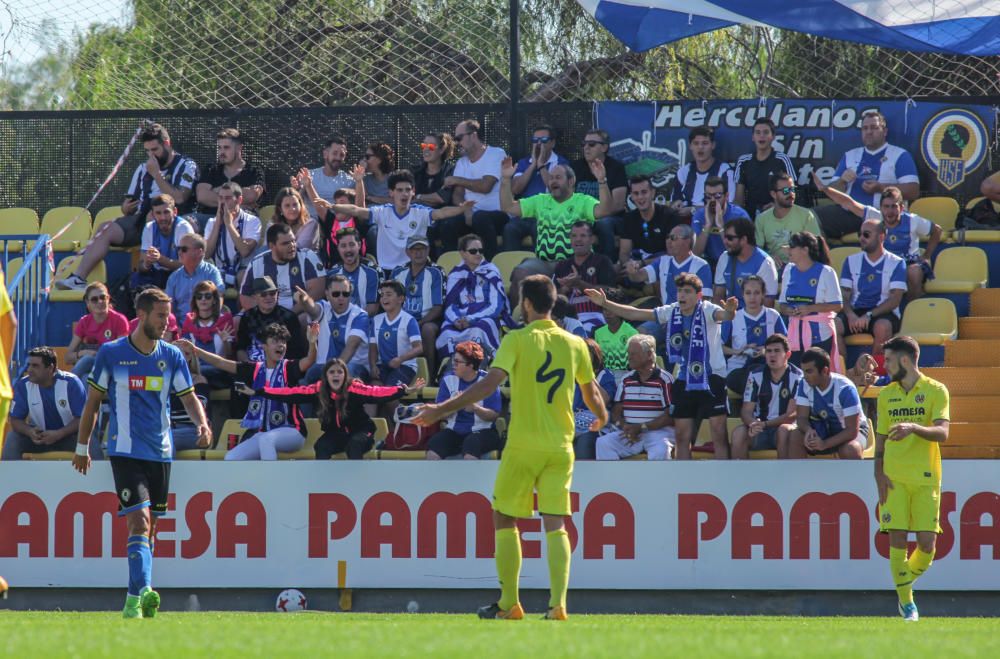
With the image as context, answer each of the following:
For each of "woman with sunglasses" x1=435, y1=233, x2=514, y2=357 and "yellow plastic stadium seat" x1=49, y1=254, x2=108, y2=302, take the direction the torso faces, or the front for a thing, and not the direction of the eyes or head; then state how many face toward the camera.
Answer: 2

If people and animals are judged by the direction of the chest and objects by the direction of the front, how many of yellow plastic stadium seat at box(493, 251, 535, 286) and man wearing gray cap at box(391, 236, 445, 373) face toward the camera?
2

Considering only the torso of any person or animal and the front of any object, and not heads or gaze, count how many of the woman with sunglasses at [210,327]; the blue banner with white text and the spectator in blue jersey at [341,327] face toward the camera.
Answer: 3

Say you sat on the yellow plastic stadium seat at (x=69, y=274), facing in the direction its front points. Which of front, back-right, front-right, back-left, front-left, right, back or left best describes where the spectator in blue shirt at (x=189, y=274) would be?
front-left

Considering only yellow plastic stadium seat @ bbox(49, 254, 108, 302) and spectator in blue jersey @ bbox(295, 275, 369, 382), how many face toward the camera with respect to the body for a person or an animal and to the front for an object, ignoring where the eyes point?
2

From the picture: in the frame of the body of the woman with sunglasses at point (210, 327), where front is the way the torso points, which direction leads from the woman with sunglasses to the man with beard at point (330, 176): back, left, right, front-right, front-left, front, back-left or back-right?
back-left

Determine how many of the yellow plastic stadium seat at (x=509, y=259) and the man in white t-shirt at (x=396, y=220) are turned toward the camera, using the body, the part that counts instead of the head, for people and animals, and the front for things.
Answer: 2

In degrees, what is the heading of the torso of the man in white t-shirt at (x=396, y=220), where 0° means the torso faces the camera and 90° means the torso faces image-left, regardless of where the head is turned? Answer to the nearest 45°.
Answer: approximately 0°

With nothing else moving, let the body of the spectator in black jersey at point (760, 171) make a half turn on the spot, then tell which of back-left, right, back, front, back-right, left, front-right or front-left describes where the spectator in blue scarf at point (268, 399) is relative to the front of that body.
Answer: back-left
